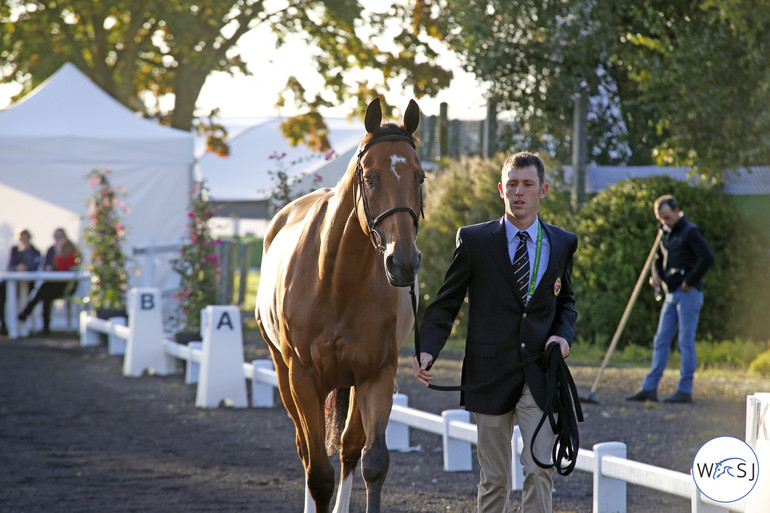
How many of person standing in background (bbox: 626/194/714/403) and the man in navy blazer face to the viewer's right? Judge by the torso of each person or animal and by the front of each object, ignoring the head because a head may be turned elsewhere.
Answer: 0

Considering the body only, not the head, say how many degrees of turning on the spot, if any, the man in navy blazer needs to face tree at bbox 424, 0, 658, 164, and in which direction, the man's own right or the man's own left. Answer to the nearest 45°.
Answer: approximately 180°

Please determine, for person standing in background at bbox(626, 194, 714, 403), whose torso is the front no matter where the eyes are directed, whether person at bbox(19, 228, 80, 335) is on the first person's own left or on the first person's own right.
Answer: on the first person's own right

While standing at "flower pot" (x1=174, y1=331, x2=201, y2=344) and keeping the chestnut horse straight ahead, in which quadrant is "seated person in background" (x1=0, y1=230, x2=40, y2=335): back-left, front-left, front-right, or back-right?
back-right

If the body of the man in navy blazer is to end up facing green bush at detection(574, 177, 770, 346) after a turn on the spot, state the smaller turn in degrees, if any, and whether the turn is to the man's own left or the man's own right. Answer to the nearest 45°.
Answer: approximately 180°

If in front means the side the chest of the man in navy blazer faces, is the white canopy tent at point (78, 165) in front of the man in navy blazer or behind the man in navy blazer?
behind

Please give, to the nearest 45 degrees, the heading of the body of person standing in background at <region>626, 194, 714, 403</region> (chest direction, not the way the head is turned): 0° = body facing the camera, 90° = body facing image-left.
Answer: approximately 45°

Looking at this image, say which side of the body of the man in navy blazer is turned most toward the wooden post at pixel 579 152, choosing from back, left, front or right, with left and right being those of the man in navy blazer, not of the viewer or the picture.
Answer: back

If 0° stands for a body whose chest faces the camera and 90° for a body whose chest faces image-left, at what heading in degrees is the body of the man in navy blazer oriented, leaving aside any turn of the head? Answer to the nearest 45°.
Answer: approximately 0°

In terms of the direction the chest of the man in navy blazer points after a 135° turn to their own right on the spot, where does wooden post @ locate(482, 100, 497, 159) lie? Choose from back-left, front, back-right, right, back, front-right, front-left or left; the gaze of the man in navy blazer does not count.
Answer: front-right
